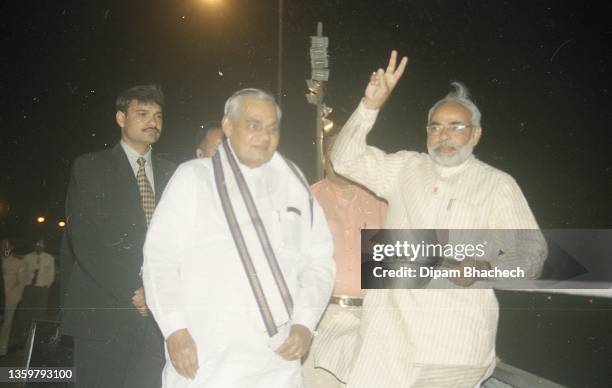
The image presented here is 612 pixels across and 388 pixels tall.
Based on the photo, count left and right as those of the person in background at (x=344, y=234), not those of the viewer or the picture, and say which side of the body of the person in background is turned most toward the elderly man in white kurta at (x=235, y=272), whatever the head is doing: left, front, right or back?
front

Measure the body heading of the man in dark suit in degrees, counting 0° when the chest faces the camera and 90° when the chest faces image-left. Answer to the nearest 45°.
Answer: approximately 315°

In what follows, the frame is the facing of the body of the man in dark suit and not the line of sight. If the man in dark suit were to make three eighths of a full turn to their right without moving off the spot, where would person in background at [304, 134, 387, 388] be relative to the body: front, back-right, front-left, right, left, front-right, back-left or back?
back

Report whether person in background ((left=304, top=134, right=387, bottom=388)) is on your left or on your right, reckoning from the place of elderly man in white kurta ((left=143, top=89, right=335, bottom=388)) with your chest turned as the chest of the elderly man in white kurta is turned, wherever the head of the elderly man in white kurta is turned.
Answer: on your left

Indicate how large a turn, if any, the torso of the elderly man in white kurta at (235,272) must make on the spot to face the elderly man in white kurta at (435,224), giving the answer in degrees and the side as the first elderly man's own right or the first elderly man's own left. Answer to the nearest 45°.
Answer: approximately 45° to the first elderly man's own left

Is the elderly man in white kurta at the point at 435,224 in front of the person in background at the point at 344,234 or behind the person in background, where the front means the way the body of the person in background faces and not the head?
in front

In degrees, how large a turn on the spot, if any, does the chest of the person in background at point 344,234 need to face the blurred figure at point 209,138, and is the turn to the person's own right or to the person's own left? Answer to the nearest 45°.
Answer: approximately 135° to the person's own right

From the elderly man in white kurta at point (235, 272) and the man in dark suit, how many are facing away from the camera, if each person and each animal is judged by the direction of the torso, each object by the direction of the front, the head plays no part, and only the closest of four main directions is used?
0

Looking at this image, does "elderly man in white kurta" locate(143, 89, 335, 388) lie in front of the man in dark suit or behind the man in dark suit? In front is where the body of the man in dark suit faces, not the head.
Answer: in front

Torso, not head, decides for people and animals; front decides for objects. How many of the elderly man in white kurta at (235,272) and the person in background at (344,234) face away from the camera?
0

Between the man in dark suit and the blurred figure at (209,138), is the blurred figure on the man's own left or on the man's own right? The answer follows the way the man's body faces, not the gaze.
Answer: on the man's own left

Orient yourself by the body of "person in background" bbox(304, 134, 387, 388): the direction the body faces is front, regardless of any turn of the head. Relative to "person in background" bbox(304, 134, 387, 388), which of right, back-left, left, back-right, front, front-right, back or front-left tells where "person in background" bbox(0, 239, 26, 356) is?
back-right

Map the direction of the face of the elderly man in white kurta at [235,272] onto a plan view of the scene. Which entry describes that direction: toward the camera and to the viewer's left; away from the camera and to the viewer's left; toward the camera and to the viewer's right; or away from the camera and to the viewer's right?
toward the camera and to the viewer's right

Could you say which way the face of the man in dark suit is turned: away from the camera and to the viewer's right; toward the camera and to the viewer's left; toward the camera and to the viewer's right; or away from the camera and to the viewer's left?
toward the camera and to the viewer's right

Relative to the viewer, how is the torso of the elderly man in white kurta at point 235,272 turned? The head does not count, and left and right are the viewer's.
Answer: facing the viewer and to the right of the viewer
